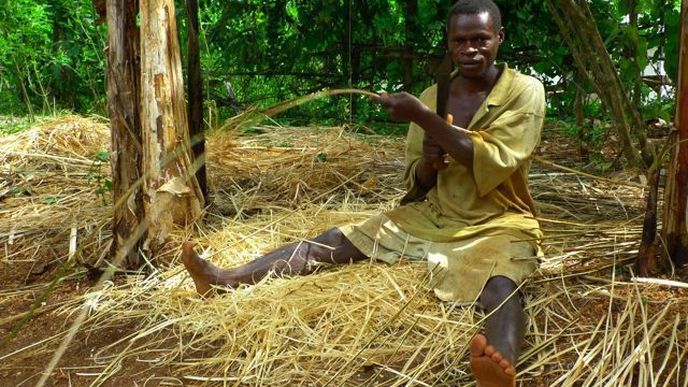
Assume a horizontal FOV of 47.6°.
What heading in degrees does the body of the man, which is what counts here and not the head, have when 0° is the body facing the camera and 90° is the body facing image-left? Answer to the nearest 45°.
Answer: approximately 45°

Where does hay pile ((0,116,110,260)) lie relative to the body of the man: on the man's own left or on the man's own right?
on the man's own right

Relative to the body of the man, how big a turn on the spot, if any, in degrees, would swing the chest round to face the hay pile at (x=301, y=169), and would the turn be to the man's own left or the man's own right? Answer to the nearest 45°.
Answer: approximately 90° to the man's own right

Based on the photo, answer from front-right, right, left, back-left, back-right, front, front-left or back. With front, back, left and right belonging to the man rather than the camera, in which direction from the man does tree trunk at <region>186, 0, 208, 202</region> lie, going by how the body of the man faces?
right

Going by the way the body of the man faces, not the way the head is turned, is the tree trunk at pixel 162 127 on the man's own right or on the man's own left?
on the man's own right

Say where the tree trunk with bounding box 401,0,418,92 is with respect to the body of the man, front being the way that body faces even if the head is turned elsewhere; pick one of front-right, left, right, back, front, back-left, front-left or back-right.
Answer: back-right

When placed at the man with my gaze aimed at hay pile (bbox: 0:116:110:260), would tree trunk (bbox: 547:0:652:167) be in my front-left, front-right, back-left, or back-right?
back-right

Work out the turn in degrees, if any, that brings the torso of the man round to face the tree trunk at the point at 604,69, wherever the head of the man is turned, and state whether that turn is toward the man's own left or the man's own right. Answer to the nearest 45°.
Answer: approximately 180°

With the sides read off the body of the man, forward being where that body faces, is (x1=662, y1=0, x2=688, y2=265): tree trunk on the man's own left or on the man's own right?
on the man's own left
